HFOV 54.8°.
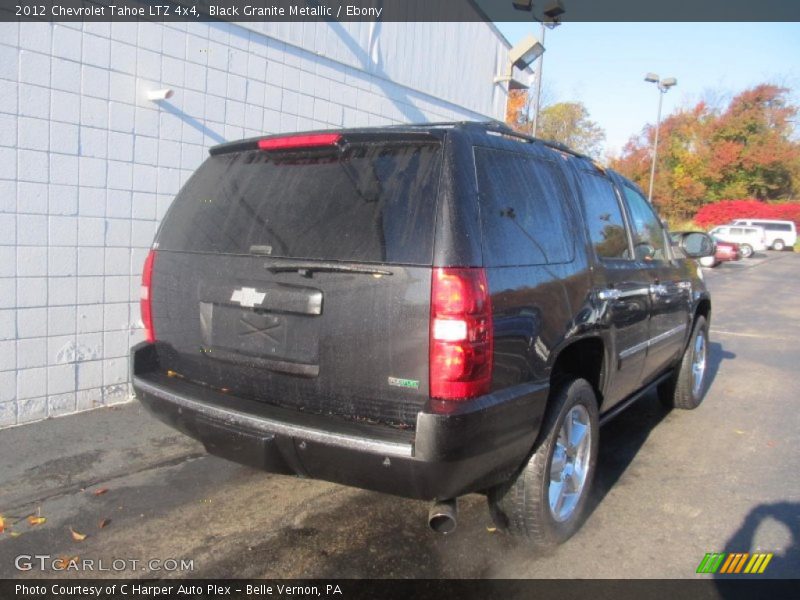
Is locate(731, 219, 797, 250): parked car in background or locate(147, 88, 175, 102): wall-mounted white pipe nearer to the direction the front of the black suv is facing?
the parked car in background

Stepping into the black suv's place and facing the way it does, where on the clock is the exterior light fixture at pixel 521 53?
The exterior light fixture is roughly at 11 o'clock from the black suv.

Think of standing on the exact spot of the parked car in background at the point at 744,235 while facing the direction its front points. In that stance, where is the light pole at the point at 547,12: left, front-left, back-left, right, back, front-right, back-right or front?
left

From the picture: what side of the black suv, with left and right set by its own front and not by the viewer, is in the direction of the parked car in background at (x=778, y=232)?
front

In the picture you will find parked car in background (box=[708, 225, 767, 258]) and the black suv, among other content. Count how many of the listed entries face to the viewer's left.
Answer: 1

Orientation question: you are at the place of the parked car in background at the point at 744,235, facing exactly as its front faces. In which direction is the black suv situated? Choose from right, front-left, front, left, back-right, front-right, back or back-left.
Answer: left

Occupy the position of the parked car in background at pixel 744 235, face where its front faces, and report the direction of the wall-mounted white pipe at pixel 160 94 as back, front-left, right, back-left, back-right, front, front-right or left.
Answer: left

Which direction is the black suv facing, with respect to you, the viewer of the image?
facing away from the viewer and to the right of the viewer

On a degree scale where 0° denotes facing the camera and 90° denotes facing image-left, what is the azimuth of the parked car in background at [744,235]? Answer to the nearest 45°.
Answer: approximately 90°

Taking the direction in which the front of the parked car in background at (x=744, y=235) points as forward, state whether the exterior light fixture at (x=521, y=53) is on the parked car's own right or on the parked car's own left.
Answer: on the parked car's own left
